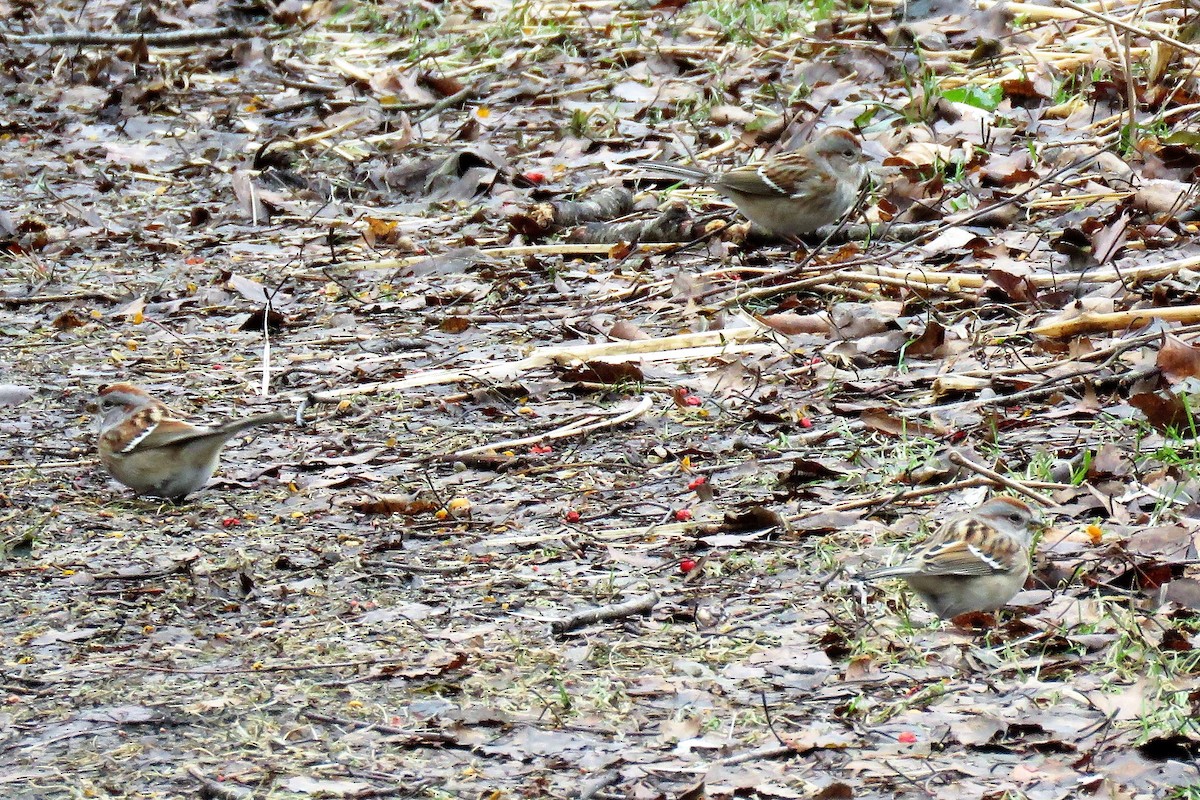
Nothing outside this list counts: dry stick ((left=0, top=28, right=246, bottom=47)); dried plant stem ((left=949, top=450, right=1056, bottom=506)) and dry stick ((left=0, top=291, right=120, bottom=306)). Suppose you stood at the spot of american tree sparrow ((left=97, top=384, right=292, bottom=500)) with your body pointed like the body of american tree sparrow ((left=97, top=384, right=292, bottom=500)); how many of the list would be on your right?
2

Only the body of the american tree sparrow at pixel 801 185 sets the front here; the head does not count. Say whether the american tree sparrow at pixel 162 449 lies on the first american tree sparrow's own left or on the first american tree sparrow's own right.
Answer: on the first american tree sparrow's own right

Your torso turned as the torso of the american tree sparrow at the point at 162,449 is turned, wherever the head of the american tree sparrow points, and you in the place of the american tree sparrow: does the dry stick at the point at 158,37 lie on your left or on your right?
on your right

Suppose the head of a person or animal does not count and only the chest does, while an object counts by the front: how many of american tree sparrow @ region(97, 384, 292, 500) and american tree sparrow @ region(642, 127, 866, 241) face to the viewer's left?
1

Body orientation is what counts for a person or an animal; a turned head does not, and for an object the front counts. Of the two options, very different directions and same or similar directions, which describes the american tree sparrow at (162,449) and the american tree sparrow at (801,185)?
very different directions

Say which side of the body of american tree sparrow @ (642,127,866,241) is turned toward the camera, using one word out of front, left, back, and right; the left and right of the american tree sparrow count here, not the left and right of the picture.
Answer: right

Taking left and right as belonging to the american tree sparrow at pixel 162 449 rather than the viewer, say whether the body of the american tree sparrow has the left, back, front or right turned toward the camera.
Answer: left

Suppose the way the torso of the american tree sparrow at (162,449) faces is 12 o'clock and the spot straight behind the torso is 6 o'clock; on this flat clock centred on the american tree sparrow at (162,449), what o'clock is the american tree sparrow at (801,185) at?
the american tree sparrow at (801,185) is roughly at 5 o'clock from the american tree sparrow at (162,449).

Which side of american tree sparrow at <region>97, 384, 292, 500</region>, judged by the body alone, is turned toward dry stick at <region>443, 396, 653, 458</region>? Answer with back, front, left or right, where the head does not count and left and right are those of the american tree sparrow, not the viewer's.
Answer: back

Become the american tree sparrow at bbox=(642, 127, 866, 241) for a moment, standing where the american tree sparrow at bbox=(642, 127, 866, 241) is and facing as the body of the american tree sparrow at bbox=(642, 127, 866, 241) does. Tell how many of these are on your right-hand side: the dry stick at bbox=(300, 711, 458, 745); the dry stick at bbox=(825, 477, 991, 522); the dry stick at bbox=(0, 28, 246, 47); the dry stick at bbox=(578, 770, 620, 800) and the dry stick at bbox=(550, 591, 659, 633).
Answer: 4

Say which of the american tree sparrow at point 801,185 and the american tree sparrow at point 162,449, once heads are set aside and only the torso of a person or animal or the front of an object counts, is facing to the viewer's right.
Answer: the american tree sparrow at point 801,185

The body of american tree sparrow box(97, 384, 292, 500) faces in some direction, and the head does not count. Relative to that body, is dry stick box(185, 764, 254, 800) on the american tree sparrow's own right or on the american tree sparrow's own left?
on the american tree sparrow's own left
